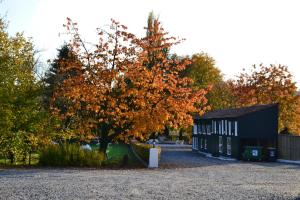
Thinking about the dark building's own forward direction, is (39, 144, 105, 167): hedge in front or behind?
in front

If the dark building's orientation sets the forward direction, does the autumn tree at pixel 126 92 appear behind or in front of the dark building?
in front

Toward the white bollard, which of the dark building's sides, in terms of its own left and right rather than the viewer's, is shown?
front

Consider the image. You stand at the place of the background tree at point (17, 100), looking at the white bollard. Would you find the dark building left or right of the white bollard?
left

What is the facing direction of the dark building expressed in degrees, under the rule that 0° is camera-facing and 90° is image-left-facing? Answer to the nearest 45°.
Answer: approximately 45°
